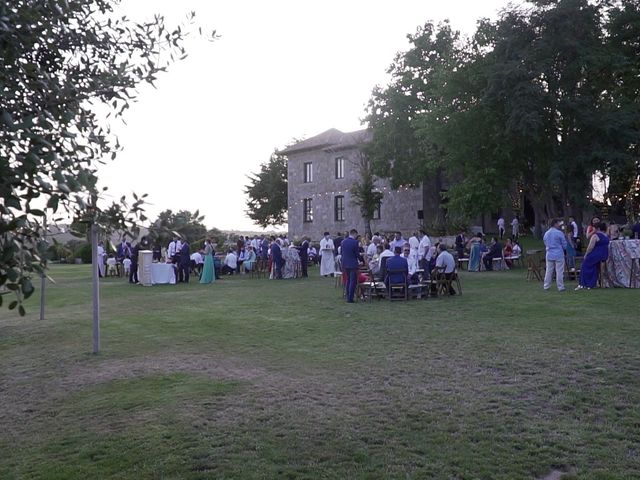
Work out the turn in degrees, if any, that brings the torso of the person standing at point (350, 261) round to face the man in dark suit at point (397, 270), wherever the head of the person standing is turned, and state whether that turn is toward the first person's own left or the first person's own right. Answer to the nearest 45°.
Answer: approximately 45° to the first person's own right

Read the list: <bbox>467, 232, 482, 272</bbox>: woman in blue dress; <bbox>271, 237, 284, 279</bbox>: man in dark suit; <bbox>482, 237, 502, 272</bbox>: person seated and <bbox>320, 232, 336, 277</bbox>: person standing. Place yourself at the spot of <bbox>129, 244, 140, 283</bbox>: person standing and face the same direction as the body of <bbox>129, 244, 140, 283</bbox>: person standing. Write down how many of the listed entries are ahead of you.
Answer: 4

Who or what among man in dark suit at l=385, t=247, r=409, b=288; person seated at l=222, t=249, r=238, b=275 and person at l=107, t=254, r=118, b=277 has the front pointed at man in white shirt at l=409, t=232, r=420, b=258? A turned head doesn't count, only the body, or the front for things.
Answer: the man in dark suit

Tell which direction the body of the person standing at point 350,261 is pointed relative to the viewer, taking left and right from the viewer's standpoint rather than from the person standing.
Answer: facing away from the viewer and to the right of the viewer

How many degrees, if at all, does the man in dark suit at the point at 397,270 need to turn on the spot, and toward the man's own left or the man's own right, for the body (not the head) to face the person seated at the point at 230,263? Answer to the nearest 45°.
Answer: approximately 45° to the man's own left

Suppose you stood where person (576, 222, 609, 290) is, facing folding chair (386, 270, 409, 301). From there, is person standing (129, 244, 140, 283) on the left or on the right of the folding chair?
right

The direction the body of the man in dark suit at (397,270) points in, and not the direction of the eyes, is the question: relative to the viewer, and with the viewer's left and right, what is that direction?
facing away from the viewer
